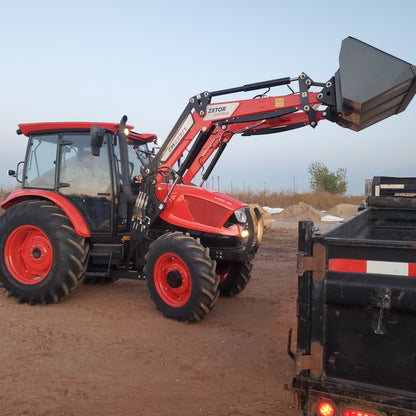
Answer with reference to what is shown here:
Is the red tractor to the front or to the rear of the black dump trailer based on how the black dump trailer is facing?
to the front

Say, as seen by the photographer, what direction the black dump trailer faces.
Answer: facing away from the viewer

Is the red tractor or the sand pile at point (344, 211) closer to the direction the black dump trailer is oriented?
the sand pile

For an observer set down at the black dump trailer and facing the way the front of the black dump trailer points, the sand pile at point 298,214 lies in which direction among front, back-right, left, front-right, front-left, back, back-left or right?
front

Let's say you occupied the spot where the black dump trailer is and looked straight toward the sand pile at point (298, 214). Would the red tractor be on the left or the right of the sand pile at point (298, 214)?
left

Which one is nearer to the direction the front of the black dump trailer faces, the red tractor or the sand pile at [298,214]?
the sand pile

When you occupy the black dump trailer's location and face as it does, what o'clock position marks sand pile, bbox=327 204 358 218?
The sand pile is roughly at 12 o'clock from the black dump trailer.
